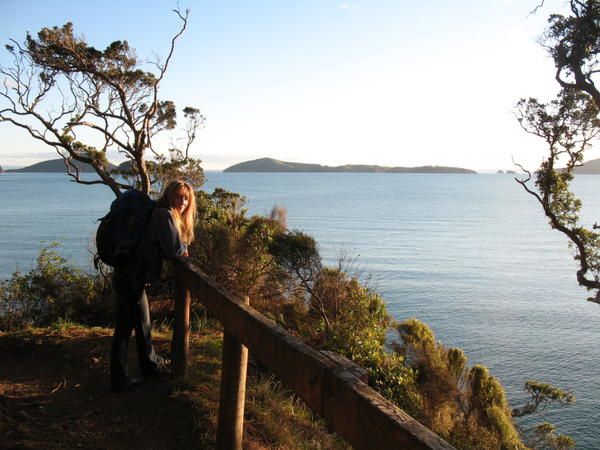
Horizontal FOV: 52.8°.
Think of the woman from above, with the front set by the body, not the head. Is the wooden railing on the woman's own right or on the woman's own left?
on the woman's own right

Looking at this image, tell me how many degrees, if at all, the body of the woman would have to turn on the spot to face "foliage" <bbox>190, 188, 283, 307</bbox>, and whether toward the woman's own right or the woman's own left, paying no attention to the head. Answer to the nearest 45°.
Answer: approximately 90° to the woman's own left

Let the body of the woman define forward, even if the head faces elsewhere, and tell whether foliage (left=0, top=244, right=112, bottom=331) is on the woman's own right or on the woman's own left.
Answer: on the woman's own left

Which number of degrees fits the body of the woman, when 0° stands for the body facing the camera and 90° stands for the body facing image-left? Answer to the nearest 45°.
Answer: approximately 270°
